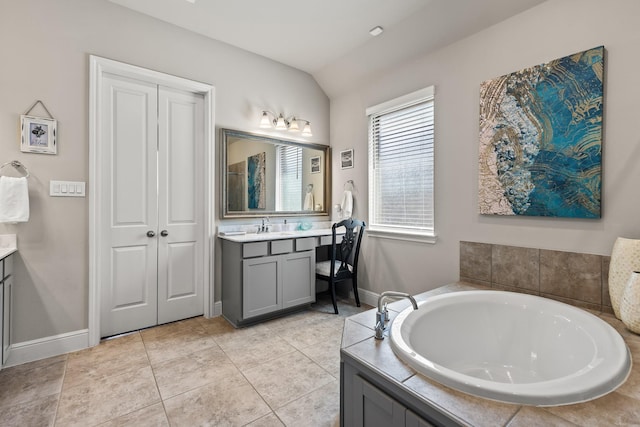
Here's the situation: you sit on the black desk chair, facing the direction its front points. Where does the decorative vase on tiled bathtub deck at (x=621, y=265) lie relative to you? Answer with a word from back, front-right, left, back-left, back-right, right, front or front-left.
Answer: back

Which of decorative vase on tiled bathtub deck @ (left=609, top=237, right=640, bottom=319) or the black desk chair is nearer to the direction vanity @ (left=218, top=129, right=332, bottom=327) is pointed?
the decorative vase on tiled bathtub deck

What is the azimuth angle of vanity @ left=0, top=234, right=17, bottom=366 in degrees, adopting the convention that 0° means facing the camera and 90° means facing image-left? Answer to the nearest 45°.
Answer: approximately 270°

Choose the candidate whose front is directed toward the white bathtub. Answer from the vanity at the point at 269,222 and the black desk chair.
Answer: the vanity

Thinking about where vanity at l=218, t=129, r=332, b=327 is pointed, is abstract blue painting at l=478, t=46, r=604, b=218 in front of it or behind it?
in front

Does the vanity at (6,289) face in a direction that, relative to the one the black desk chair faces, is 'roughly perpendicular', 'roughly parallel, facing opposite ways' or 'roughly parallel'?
roughly perpendicular

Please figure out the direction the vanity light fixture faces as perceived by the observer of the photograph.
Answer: facing the viewer and to the right of the viewer

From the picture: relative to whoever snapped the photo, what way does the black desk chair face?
facing away from the viewer and to the left of the viewer

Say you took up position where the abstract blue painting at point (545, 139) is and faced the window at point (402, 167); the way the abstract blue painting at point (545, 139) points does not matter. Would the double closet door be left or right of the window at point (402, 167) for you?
left

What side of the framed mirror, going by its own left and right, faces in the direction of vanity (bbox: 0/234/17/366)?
right

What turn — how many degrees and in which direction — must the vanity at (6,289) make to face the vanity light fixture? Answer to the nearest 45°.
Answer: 0° — it already faces it

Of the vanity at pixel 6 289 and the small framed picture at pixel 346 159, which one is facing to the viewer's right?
the vanity

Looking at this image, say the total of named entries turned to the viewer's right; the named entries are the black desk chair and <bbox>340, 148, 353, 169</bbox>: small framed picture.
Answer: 0

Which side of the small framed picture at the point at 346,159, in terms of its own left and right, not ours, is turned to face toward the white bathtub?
left

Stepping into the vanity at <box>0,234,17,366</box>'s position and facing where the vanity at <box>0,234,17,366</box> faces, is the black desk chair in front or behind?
in front
